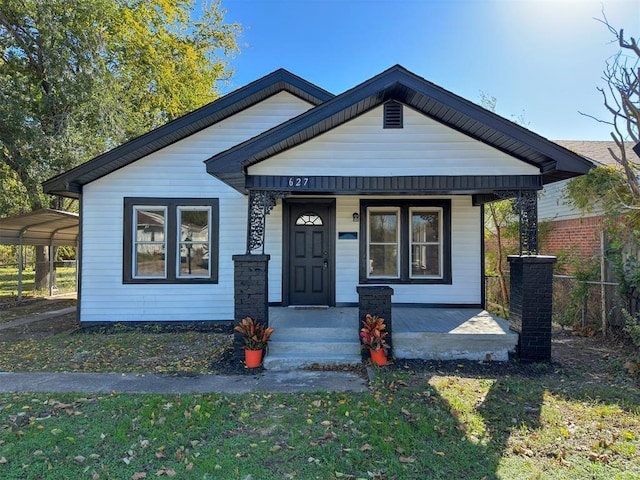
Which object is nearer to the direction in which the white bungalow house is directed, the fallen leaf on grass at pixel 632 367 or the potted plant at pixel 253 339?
the potted plant

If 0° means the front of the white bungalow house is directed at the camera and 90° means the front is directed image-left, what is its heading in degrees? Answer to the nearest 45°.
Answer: approximately 0°

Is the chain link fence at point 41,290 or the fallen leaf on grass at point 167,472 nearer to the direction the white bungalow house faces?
the fallen leaf on grass

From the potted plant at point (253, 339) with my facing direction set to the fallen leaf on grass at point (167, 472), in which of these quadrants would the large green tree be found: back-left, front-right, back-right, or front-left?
back-right

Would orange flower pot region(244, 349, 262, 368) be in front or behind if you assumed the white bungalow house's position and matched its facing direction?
in front

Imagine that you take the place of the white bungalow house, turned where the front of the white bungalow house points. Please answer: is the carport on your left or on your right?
on your right

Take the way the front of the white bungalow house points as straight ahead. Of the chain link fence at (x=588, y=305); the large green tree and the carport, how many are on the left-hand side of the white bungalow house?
1

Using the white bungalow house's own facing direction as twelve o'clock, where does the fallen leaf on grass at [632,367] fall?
The fallen leaf on grass is roughly at 10 o'clock from the white bungalow house.

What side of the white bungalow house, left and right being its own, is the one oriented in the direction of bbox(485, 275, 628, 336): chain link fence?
left

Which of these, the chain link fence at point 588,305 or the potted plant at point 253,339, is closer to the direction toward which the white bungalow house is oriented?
the potted plant

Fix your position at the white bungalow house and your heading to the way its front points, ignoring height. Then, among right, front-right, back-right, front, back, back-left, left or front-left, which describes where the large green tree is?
back-right

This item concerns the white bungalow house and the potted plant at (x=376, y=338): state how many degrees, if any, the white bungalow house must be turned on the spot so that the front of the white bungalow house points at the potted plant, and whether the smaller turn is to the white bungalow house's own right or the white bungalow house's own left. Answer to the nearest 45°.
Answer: approximately 45° to the white bungalow house's own left

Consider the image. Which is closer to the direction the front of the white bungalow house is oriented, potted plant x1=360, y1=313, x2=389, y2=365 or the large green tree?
the potted plant
